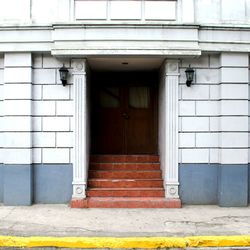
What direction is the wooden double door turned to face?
toward the camera

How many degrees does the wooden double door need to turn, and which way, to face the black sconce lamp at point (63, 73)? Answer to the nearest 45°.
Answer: approximately 45° to its right

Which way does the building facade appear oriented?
toward the camera

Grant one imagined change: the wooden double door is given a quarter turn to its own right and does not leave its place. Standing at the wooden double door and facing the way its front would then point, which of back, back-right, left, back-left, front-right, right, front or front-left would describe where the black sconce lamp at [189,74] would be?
back-left
